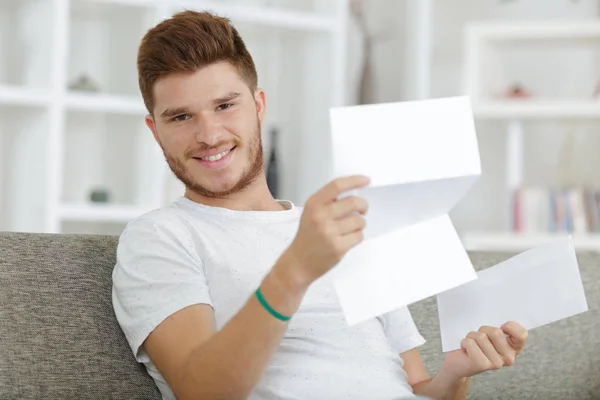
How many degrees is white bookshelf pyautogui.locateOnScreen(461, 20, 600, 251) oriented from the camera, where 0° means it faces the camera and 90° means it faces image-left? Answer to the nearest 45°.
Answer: approximately 0°

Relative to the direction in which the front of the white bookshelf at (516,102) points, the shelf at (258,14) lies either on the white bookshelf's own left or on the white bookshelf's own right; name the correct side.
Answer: on the white bookshelf's own right

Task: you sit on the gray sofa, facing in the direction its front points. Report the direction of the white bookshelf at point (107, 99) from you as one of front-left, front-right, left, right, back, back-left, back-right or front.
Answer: back

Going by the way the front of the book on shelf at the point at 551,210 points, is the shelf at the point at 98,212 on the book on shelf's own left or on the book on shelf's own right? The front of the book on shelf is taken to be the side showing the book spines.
on the book on shelf's own right

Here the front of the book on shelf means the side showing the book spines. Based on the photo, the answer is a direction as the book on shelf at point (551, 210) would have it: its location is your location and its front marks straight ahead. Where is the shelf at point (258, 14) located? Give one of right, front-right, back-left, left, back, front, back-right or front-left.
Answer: right

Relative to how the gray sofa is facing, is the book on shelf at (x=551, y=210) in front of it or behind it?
behind

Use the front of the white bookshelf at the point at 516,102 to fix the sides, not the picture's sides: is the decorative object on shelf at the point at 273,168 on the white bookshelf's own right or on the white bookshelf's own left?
on the white bookshelf's own right

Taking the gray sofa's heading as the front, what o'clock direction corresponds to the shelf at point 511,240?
The shelf is roughly at 7 o'clock from the gray sofa.

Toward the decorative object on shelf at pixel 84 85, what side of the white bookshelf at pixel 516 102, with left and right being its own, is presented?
right

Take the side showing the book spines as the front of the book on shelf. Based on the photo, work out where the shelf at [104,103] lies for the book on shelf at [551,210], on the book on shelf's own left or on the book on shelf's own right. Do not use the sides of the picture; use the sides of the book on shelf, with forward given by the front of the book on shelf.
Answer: on the book on shelf's own right

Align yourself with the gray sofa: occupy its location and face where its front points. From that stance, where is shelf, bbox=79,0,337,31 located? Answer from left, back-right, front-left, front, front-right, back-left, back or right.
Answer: back

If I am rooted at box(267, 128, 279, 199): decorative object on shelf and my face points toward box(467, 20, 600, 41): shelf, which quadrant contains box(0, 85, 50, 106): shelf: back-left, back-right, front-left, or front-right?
back-right

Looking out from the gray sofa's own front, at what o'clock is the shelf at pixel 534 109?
The shelf is roughly at 7 o'clock from the gray sofa.

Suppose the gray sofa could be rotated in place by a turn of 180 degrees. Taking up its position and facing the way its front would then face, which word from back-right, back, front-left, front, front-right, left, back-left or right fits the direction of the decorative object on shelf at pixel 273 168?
front
